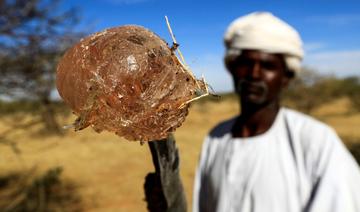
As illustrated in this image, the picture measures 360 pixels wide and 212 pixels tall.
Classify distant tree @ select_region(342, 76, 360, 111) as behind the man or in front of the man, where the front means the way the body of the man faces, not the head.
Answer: behind

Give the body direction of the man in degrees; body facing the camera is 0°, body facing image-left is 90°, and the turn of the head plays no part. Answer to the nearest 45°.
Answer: approximately 45°
